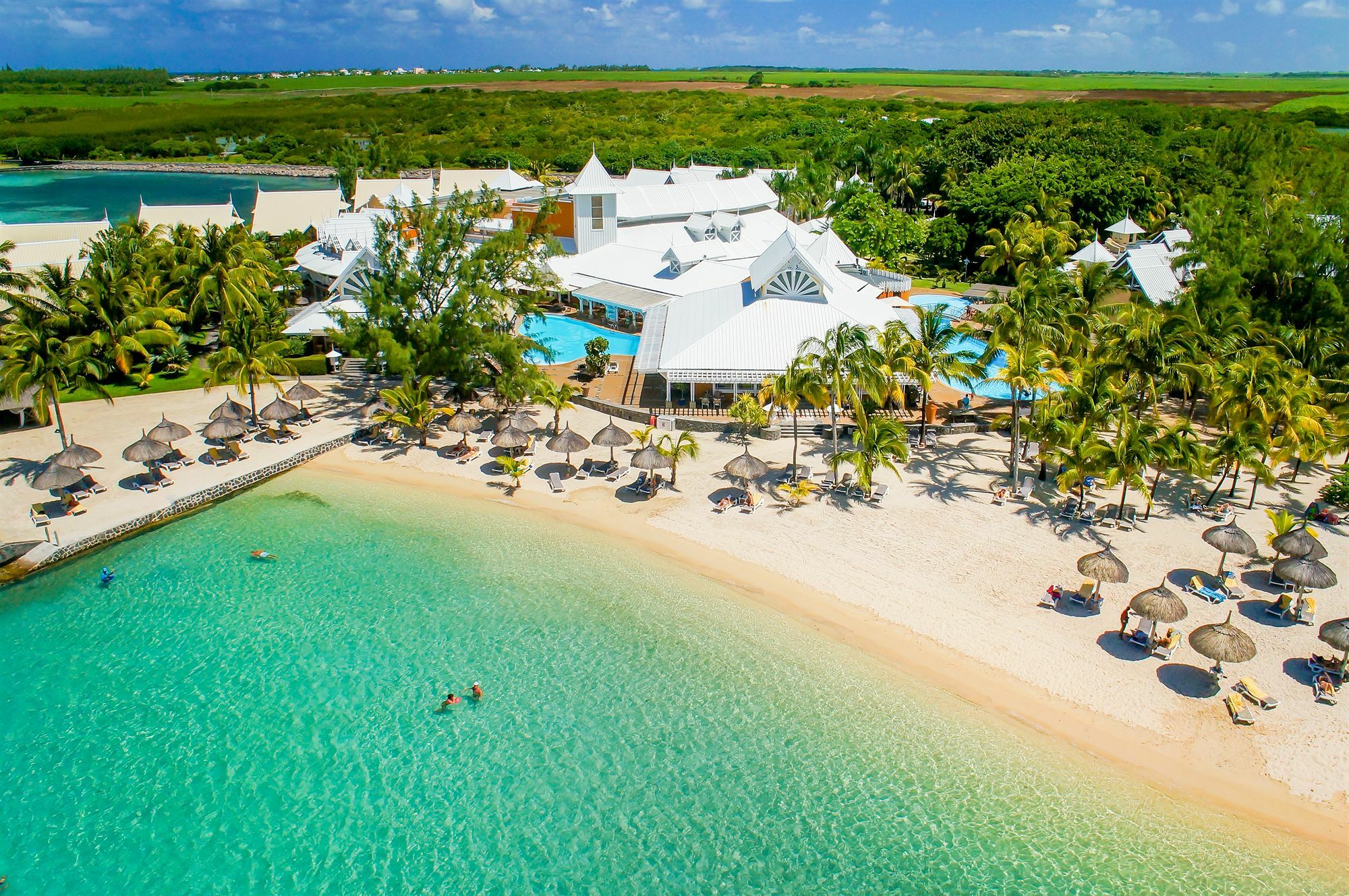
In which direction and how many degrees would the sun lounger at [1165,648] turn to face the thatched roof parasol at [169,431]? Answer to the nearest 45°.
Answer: approximately 45° to its right

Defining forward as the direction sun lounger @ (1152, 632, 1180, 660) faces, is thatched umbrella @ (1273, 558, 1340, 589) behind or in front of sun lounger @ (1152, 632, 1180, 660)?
behind
